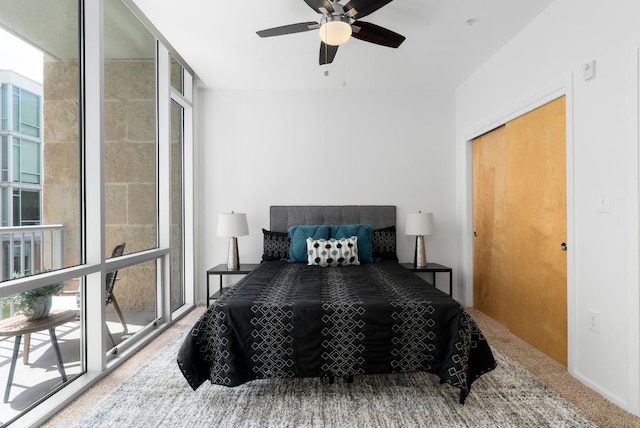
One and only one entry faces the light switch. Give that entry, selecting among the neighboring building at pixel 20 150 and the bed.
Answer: the neighboring building

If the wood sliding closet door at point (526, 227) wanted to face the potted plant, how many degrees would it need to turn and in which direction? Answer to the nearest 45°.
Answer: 0° — it already faces it

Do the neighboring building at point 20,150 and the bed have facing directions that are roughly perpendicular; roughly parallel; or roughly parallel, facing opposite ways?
roughly perpendicular

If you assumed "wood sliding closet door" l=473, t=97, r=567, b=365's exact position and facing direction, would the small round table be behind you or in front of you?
in front

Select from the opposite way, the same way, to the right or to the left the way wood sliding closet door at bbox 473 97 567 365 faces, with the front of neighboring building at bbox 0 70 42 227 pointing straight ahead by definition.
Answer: the opposite way

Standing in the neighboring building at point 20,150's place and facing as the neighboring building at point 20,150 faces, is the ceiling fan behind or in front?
in front

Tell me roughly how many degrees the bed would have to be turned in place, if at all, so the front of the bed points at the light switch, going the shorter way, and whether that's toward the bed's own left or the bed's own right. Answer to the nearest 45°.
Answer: approximately 90° to the bed's own left

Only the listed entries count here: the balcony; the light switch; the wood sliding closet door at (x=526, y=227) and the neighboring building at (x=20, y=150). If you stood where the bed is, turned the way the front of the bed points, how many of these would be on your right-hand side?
2

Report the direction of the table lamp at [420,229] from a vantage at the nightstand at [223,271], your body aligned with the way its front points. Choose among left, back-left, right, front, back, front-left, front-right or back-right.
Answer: left

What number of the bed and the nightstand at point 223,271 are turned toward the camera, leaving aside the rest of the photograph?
2

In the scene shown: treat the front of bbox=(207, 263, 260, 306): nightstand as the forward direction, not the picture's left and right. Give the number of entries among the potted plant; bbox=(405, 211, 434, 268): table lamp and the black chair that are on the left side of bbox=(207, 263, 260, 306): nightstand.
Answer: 1
